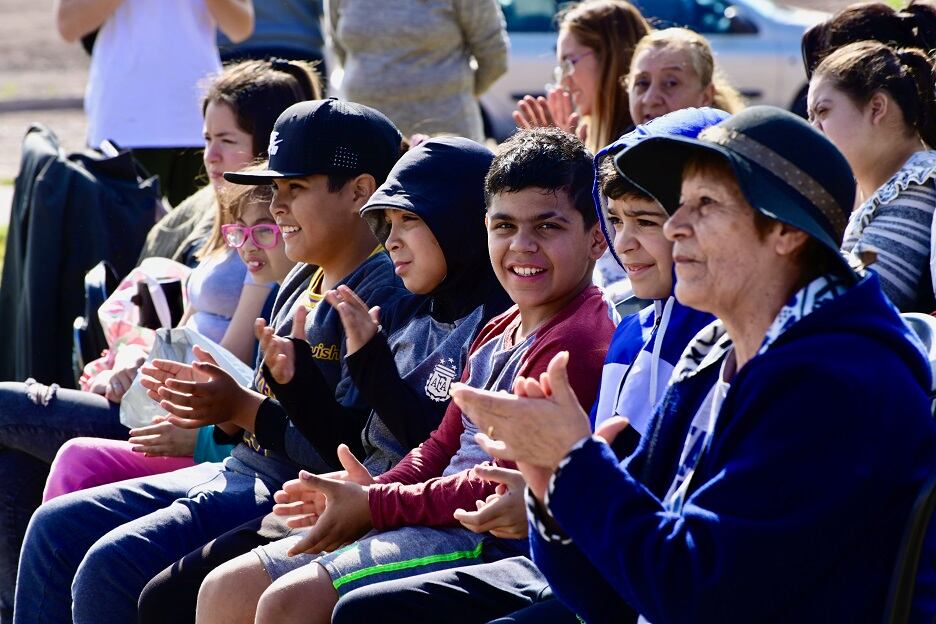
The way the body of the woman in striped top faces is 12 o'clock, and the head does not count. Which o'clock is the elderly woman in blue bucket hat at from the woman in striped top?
The elderly woman in blue bucket hat is roughly at 9 o'clock from the woman in striped top.

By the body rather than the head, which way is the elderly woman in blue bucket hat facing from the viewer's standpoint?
to the viewer's left

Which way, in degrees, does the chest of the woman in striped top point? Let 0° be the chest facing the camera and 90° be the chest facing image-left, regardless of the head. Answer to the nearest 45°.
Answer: approximately 90°

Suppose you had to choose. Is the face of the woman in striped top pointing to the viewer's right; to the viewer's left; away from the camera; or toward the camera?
to the viewer's left

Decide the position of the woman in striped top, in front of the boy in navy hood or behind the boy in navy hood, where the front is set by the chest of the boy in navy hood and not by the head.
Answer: behind

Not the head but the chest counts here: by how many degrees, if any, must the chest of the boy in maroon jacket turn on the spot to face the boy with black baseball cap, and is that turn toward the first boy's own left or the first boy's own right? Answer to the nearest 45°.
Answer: approximately 90° to the first boy's own right

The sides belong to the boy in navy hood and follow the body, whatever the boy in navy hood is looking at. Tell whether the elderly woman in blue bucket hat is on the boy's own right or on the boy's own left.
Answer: on the boy's own left

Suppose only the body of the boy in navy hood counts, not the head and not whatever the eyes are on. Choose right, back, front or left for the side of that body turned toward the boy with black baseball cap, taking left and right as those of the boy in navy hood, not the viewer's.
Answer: right

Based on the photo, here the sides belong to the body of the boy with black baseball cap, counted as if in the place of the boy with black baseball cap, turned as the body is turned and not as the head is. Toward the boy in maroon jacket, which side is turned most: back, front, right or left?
left

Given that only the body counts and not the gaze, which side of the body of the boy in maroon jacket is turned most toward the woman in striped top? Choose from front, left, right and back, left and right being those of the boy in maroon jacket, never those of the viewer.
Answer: back
